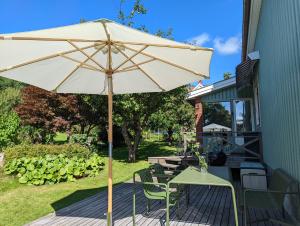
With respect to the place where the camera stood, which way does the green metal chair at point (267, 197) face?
facing the viewer and to the left of the viewer

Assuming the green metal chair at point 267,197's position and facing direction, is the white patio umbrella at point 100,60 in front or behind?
in front

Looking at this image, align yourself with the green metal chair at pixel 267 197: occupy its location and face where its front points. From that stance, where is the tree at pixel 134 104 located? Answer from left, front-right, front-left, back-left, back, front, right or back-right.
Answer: right

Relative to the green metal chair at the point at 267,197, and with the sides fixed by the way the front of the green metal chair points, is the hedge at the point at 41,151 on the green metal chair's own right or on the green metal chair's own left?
on the green metal chair's own right

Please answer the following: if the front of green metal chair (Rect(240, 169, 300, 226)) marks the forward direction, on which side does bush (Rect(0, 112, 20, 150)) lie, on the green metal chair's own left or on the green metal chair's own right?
on the green metal chair's own right

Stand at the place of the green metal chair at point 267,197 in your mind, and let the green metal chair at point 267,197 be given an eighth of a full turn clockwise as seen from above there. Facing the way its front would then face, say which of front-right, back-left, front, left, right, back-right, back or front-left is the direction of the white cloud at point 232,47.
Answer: right

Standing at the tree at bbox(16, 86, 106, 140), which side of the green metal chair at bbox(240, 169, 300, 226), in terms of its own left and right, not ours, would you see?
right
